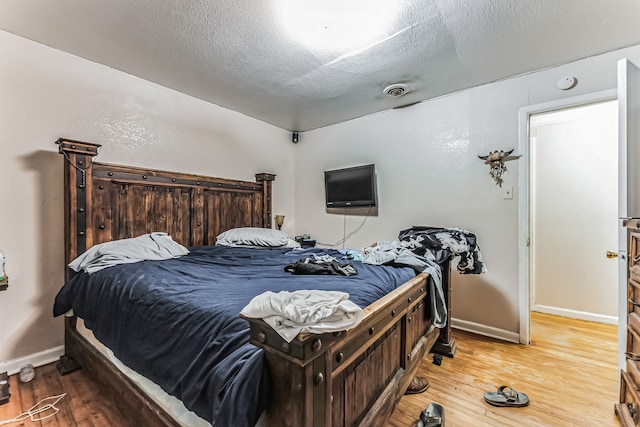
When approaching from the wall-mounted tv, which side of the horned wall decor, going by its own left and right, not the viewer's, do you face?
right

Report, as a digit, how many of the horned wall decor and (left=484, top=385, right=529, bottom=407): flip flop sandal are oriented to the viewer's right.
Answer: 1

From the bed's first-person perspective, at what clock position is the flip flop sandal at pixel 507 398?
The flip flop sandal is roughly at 11 o'clock from the bed.

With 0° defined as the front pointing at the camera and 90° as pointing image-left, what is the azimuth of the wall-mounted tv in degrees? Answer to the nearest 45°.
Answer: approximately 45°

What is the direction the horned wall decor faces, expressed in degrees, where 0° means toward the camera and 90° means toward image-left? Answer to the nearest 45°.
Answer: approximately 0°

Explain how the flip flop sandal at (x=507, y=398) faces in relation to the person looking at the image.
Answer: facing to the right of the viewer

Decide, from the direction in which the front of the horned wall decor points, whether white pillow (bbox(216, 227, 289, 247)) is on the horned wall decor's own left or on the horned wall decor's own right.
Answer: on the horned wall decor's own right

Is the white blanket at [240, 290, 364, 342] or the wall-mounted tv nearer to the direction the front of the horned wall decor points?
the white blanket
